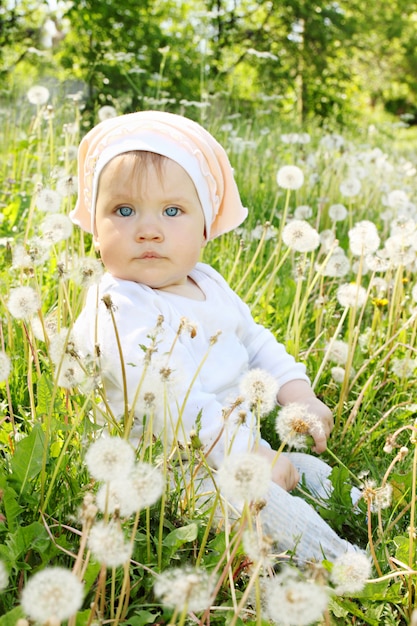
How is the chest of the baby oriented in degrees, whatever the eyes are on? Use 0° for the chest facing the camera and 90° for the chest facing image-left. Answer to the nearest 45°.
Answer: approximately 315°

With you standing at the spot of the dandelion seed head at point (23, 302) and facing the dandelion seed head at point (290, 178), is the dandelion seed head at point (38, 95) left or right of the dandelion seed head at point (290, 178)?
left
